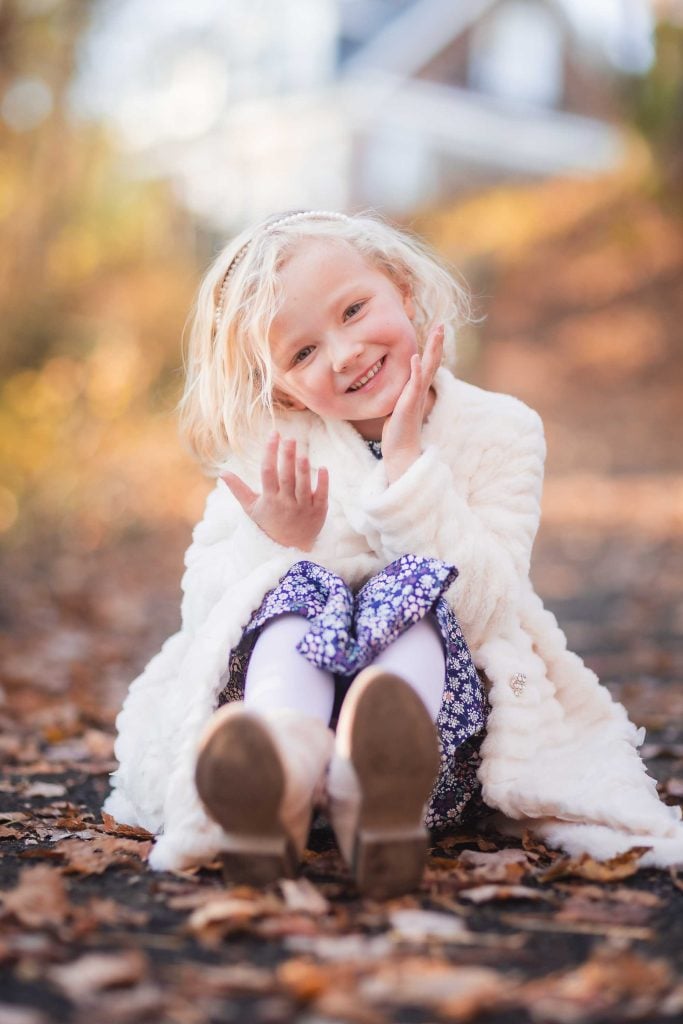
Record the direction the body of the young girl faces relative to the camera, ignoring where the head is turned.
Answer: toward the camera

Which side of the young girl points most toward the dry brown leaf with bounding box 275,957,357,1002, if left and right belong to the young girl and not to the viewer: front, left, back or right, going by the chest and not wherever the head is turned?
front

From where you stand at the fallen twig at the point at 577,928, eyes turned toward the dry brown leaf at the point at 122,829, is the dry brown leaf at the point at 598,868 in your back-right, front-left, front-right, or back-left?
front-right

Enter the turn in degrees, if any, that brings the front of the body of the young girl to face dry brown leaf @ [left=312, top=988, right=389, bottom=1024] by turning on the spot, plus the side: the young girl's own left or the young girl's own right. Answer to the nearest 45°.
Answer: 0° — they already face it
